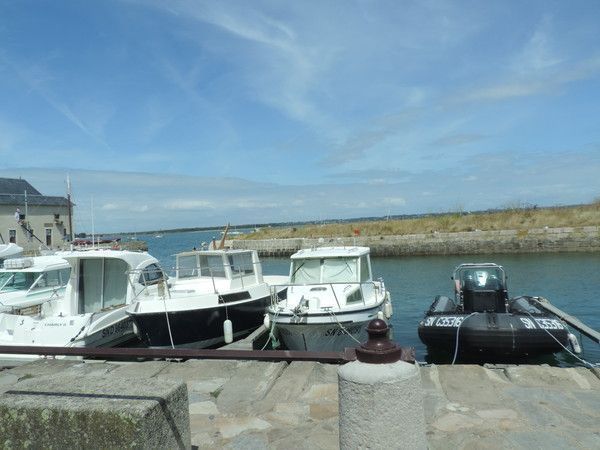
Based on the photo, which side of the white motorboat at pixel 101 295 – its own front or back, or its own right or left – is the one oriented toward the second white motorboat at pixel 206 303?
right

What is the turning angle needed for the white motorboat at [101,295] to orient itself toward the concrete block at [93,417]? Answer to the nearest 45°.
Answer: approximately 135° to its right

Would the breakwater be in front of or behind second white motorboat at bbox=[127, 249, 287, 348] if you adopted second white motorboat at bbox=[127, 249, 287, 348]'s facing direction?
behind

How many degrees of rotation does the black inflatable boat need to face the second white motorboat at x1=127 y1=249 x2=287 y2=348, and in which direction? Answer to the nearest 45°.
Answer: approximately 90° to its right

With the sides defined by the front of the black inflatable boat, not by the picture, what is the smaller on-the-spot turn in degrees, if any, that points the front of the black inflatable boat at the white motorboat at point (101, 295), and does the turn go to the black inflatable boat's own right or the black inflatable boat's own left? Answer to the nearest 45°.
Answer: approximately 90° to the black inflatable boat's own right

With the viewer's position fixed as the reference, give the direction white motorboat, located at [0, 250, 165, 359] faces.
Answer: facing away from the viewer and to the right of the viewer
